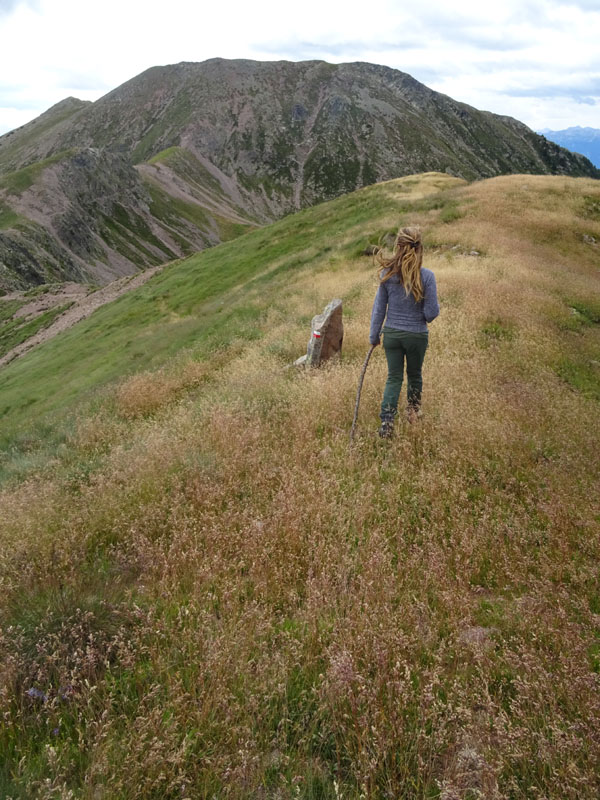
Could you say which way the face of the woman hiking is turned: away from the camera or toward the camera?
away from the camera

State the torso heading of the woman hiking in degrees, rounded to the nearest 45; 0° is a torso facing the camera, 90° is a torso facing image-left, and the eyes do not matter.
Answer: approximately 180°
